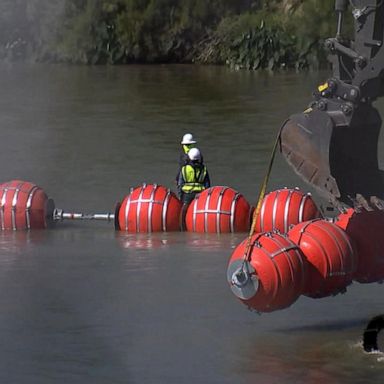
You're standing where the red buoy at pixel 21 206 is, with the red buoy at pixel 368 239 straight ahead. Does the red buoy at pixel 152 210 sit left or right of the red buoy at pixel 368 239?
left

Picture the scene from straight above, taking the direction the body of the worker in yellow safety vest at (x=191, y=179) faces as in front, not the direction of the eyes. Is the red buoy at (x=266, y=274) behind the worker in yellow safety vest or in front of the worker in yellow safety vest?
behind

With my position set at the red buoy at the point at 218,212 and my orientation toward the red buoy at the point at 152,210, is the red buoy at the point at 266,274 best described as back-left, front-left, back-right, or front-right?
back-left

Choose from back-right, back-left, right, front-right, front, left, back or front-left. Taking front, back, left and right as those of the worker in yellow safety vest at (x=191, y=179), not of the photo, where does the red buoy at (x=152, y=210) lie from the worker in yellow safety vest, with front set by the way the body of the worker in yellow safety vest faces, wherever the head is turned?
back-left

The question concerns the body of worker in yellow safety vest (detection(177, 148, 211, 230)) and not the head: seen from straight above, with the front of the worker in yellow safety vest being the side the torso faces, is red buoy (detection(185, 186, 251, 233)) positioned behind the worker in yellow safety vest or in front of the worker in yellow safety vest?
behind

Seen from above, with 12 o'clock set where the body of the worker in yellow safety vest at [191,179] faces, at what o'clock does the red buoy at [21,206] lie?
The red buoy is roughly at 9 o'clock from the worker in yellow safety vest.

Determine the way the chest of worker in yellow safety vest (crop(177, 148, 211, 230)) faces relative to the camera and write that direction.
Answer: away from the camera

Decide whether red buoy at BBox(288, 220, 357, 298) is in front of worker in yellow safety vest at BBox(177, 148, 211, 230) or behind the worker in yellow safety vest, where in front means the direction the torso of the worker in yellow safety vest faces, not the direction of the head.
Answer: behind
